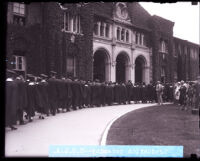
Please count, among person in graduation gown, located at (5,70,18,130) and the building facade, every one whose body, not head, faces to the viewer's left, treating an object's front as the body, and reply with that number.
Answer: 0

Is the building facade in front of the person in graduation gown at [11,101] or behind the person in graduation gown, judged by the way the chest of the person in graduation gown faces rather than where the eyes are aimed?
in front

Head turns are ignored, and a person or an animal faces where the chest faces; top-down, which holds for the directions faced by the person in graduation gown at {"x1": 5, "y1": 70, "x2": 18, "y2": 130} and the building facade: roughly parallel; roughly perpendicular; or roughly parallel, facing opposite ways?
roughly perpendicular

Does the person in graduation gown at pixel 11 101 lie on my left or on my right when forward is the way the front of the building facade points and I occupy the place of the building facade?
on my right

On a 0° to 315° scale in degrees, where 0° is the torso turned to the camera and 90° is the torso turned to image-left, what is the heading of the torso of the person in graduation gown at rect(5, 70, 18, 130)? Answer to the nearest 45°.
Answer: approximately 225°
